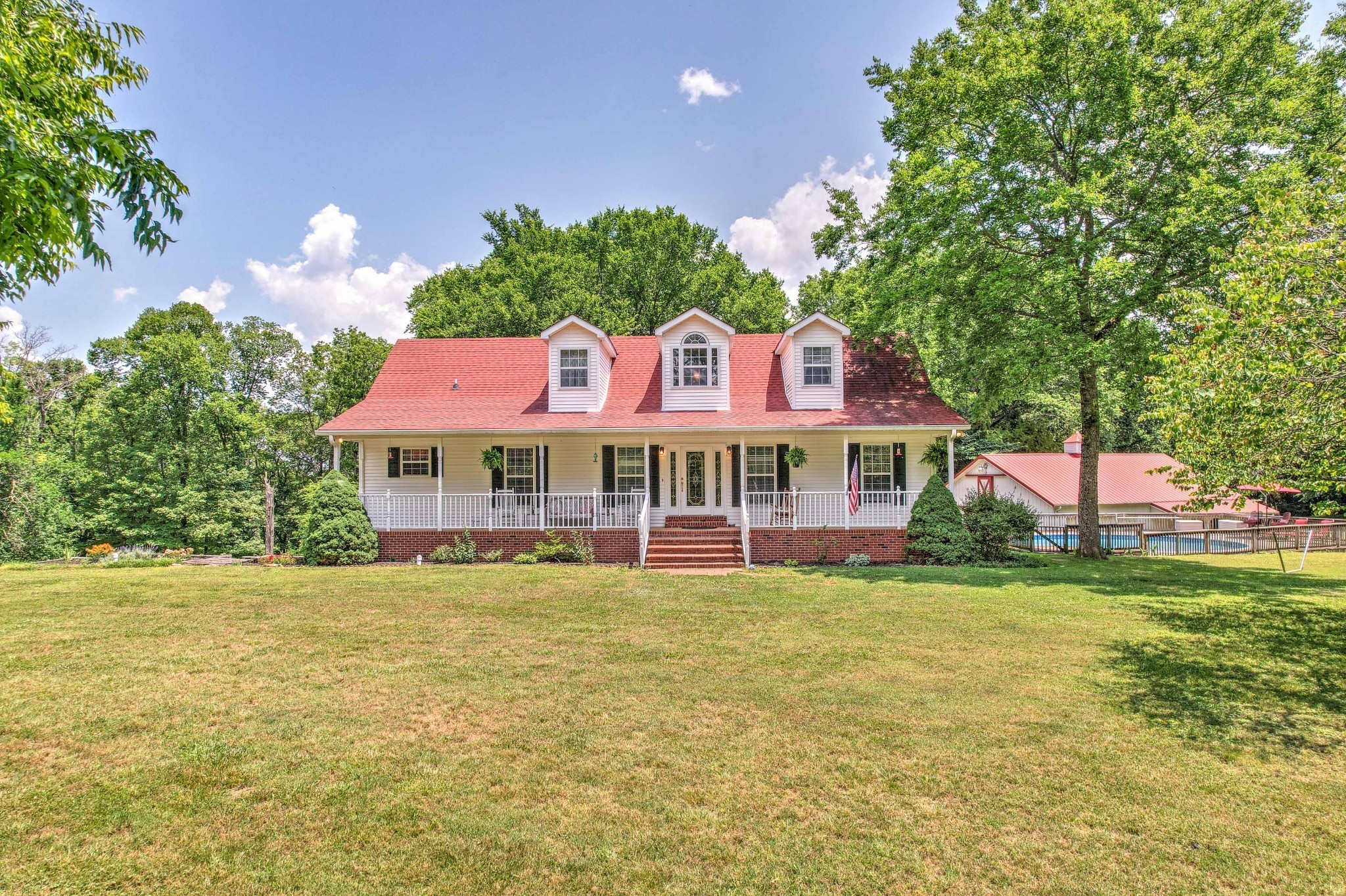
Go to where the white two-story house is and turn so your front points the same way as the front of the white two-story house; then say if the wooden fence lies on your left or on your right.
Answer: on your left

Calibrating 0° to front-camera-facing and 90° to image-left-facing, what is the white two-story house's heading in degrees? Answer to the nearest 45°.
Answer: approximately 0°

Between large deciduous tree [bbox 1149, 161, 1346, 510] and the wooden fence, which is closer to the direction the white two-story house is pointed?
the large deciduous tree

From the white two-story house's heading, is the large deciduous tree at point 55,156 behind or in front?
in front

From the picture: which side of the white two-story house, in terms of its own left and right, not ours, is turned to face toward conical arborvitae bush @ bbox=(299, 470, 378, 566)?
right

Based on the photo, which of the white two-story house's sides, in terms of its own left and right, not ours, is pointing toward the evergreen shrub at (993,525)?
left

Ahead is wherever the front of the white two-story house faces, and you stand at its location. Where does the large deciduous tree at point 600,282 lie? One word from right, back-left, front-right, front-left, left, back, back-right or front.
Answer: back
